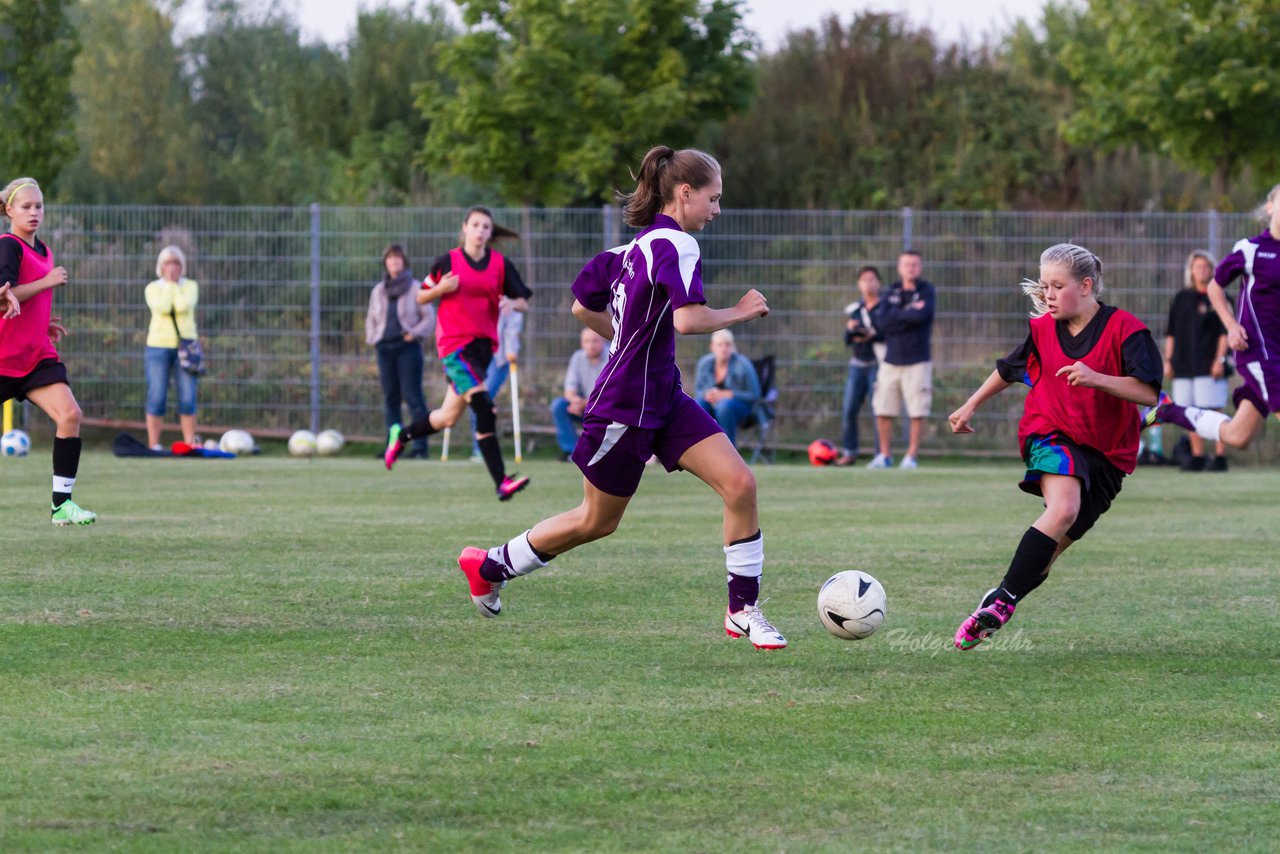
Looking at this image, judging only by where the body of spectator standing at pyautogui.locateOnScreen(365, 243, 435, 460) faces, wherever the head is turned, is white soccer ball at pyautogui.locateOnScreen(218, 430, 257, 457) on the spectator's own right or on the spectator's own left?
on the spectator's own right

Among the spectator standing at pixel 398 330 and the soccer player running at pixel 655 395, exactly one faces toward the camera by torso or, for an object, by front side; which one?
the spectator standing

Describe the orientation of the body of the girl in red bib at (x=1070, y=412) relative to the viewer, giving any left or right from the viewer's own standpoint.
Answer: facing the viewer and to the left of the viewer

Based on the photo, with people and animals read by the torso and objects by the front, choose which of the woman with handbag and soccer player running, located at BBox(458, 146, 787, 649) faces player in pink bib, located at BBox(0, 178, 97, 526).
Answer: the woman with handbag

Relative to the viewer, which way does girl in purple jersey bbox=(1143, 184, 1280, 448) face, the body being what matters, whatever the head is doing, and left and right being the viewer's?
facing the viewer and to the right of the viewer

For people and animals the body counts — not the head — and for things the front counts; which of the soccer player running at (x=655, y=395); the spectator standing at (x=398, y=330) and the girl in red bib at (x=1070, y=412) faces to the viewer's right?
the soccer player running

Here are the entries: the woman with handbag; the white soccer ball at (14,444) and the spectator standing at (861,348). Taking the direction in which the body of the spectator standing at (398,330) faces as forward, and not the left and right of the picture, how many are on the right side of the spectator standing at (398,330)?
2

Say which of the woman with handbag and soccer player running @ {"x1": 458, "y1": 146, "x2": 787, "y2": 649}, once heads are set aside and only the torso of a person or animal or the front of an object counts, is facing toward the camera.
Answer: the woman with handbag

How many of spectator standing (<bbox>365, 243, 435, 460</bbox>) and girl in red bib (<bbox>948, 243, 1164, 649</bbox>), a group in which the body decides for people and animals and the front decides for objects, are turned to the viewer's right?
0

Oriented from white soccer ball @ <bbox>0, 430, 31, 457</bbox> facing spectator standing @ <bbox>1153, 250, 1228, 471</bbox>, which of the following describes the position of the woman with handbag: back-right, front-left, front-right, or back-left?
front-left

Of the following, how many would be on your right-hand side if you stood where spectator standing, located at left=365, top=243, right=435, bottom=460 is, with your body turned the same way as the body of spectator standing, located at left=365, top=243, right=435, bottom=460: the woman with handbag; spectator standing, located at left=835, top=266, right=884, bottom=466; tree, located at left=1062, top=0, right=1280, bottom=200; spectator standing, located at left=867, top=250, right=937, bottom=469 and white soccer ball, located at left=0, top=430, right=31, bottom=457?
2

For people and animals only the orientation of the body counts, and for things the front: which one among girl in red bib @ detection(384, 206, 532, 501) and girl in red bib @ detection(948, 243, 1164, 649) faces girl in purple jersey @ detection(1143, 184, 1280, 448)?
girl in red bib @ detection(384, 206, 532, 501)

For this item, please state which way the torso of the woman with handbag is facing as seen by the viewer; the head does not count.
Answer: toward the camera

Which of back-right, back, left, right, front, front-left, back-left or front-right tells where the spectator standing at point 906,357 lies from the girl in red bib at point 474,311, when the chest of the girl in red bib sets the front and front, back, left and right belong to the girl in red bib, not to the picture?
left
